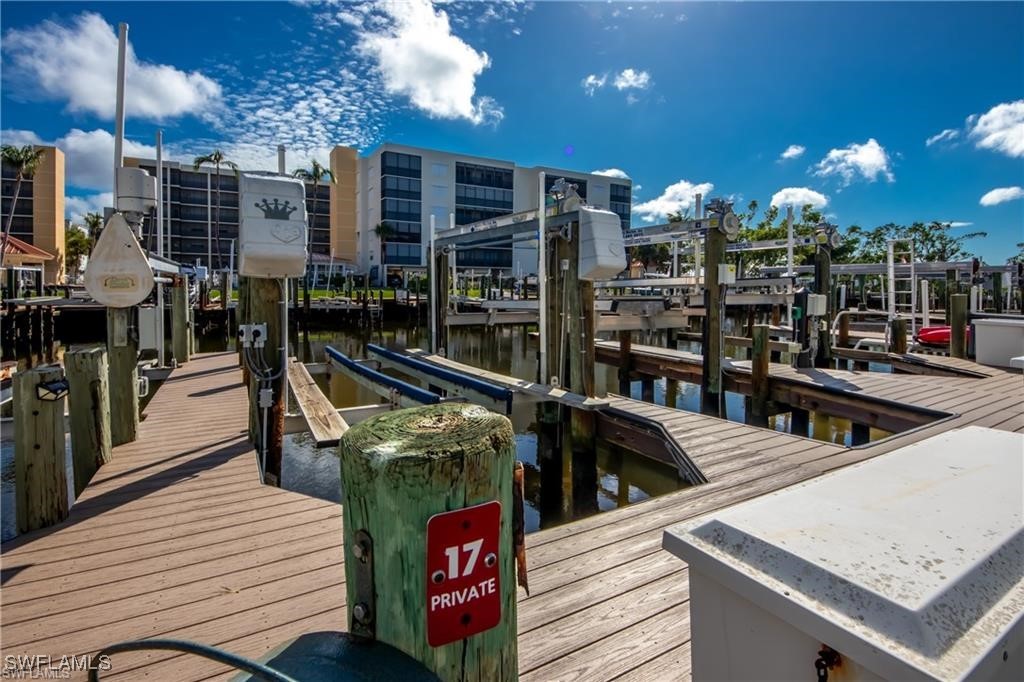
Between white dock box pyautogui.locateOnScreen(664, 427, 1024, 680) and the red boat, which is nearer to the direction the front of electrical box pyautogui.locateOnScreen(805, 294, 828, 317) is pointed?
the white dock box

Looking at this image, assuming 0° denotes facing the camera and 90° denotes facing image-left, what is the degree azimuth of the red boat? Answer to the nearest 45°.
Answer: approximately 90°

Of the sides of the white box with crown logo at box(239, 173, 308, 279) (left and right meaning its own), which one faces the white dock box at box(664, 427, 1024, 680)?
front

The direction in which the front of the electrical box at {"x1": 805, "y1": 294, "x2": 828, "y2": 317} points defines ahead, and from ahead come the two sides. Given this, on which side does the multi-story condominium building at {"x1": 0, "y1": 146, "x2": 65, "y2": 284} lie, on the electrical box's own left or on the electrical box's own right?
on the electrical box's own right

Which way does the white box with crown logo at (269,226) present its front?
toward the camera

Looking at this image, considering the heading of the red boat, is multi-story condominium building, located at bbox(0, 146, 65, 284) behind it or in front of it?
in front

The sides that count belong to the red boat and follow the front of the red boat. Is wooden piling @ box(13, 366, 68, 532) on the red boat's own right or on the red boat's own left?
on the red boat's own left

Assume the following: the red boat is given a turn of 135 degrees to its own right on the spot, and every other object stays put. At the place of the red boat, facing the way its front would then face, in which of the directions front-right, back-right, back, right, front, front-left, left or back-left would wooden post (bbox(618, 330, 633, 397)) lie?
back

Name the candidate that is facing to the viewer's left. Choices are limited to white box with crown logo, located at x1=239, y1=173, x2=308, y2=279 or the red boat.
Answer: the red boat
